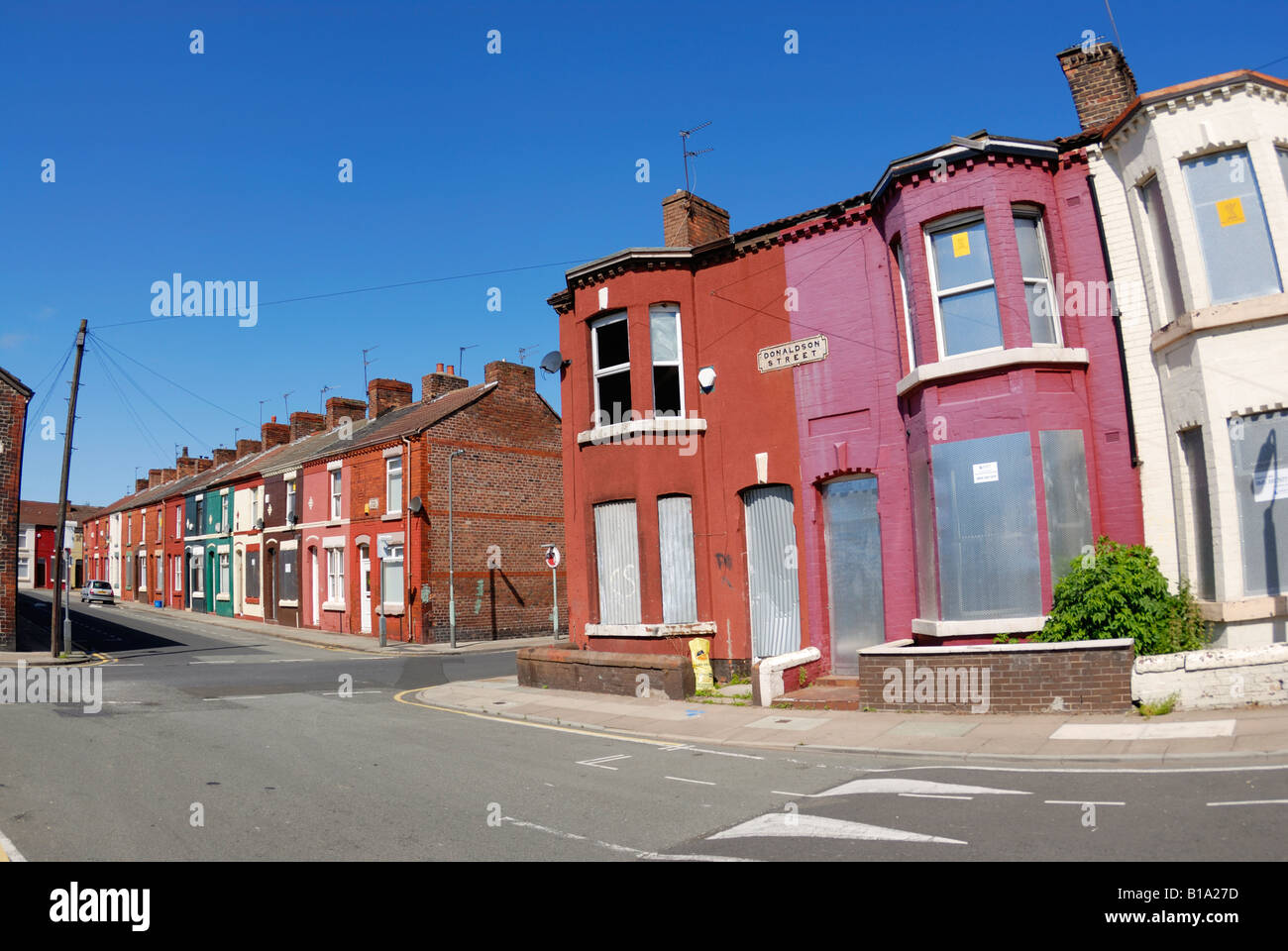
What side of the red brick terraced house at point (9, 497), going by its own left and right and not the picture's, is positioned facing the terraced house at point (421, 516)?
front

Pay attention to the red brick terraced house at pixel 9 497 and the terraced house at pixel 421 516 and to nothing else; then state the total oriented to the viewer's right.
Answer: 1

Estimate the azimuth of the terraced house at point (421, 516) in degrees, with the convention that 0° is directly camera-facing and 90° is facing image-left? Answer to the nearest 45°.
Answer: approximately 45°

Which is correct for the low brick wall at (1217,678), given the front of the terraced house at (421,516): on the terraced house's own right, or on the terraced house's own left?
on the terraced house's own left

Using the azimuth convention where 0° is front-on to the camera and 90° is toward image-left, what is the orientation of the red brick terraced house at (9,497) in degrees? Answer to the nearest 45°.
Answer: approximately 270°

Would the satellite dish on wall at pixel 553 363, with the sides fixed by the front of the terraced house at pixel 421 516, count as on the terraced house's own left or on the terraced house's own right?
on the terraced house's own left

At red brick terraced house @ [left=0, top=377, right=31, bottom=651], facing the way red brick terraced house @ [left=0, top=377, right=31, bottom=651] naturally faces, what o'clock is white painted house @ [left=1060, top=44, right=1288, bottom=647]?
The white painted house is roughly at 2 o'clock from the red brick terraced house.

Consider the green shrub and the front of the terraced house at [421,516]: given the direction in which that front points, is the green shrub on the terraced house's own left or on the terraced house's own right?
on the terraced house's own left

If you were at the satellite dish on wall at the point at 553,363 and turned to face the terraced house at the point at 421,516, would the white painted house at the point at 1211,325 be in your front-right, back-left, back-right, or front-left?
back-right
